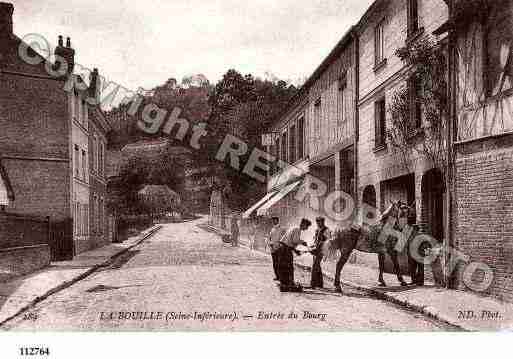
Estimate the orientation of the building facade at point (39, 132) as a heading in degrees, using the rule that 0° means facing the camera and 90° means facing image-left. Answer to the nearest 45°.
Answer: approximately 270°

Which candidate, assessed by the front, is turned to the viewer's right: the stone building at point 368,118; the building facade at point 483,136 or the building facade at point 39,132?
the building facade at point 39,132

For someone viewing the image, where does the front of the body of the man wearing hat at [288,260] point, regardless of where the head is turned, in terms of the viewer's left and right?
facing to the right of the viewer

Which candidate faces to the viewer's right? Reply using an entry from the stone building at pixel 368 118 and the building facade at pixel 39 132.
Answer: the building facade
